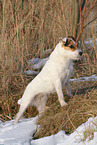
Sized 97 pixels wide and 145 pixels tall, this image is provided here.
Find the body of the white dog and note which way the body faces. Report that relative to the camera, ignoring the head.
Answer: to the viewer's right
